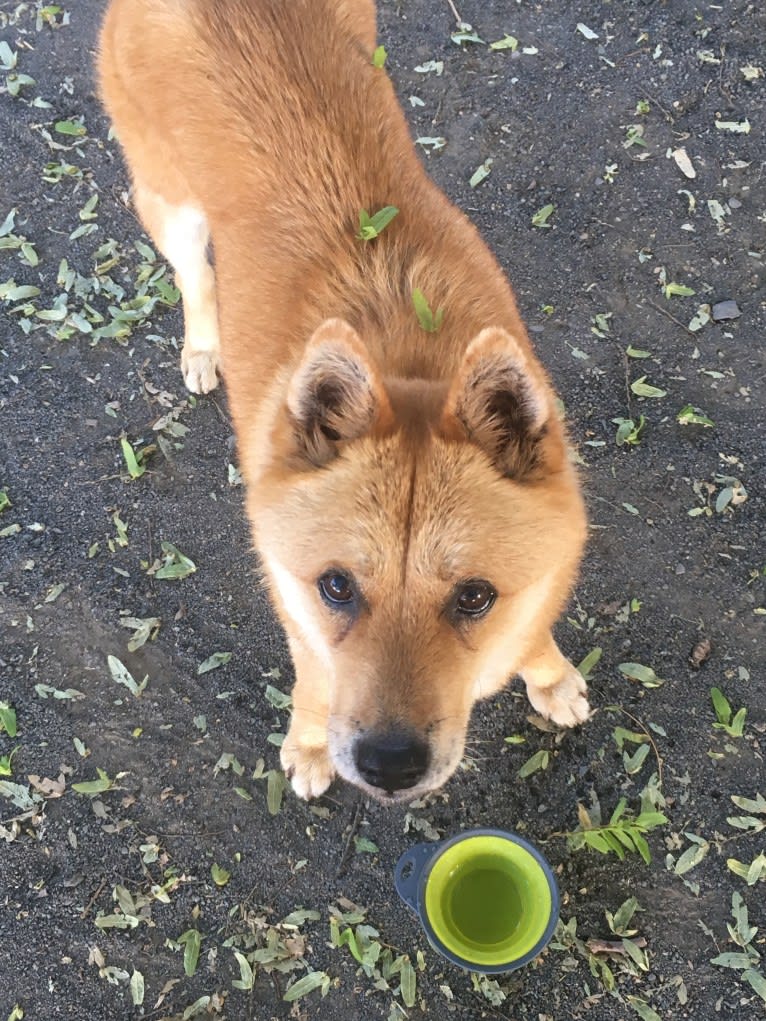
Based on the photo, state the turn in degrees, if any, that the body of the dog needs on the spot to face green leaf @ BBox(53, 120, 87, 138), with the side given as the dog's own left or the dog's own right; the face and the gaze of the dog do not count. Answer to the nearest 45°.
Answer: approximately 135° to the dog's own right

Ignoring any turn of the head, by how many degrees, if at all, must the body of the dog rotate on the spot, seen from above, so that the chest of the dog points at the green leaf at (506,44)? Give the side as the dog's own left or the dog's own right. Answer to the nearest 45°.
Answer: approximately 180°

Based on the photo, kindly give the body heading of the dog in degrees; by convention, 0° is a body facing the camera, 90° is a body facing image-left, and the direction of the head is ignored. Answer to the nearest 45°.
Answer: approximately 0°
